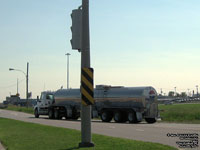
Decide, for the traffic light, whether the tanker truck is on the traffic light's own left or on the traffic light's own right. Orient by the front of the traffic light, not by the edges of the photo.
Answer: on the traffic light's own right

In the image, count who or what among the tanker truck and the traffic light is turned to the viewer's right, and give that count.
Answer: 0

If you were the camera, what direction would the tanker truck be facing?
facing away from the viewer and to the left of the viewer

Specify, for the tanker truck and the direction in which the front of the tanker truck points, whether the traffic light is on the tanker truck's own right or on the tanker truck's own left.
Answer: on the tanker truck's own left

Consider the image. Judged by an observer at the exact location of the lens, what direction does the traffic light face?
facing away from the viewer and to the left of the viewer
